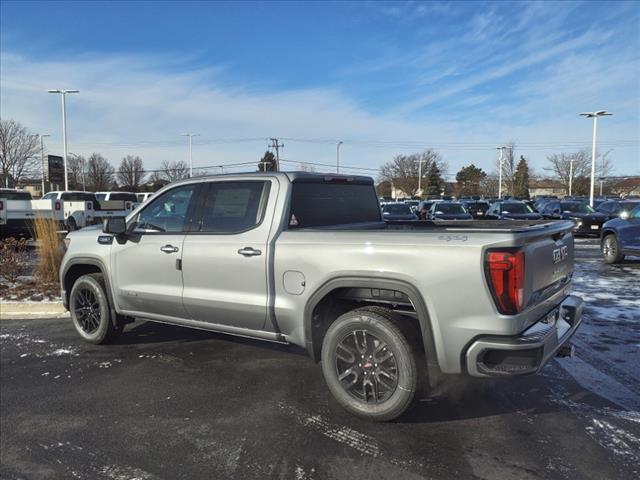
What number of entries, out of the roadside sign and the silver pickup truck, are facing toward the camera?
1

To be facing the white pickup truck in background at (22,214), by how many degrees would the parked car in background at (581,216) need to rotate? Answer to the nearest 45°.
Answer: approximately 90° to its right

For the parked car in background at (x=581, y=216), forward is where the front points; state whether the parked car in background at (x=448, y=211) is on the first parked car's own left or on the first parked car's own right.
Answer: on the first parked car's own right

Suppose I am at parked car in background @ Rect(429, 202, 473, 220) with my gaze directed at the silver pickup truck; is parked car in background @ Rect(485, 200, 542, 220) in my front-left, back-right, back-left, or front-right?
back-left

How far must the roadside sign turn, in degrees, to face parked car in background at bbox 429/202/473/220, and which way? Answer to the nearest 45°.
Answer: approximately 45° to its left

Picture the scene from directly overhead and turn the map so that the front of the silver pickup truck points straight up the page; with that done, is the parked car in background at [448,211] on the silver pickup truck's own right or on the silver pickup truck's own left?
on the silver pickup truck's own right

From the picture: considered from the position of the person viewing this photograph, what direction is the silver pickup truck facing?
facing away from the viewer and to the left of the viewer

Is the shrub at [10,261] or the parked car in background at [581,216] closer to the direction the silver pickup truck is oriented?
the shrub

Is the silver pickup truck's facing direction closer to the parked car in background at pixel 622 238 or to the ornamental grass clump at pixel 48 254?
the ornamental grass clump

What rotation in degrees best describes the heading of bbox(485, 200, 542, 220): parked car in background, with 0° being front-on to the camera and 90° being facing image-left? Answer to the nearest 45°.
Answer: approximately 315°

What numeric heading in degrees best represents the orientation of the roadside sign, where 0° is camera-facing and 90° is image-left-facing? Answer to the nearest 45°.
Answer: approximately 0°

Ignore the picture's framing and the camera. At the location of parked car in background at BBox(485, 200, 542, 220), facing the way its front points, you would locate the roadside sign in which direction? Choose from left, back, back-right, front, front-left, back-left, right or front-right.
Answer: back-right

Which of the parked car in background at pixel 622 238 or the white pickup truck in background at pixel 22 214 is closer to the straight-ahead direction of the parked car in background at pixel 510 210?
the parked car in background
